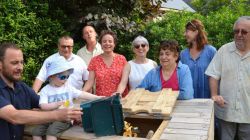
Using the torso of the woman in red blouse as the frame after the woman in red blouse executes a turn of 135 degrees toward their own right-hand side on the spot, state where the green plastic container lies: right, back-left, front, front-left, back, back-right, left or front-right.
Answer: back-left

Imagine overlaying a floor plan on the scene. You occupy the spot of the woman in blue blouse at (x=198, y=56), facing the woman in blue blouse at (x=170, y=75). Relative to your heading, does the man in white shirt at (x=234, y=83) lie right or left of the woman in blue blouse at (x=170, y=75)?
left

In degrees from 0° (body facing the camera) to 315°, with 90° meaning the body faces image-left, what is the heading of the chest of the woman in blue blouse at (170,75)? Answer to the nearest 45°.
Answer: approximately 45°

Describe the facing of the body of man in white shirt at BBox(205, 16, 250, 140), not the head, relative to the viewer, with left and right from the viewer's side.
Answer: facing the viewer and to the left of the viewer

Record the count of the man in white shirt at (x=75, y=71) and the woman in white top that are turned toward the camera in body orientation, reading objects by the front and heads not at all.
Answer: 2

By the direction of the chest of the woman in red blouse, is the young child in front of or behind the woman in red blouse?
in front

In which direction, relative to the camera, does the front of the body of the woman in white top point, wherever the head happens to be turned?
toward the camera

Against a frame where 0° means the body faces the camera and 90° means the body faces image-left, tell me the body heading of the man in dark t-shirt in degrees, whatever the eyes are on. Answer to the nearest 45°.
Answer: approximately 315°

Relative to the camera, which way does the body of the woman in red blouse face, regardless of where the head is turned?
toward the camera

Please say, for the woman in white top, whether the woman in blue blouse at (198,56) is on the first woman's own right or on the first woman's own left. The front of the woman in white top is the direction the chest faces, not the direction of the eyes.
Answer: on the first woman's own left
